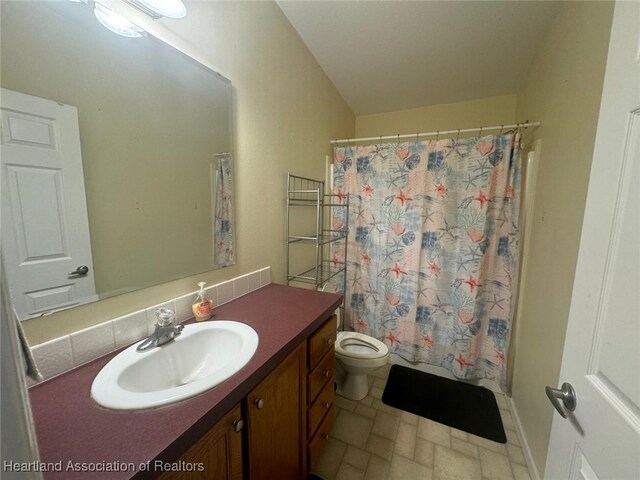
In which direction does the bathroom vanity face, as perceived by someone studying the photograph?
facing the viewer and to the right of the viewer

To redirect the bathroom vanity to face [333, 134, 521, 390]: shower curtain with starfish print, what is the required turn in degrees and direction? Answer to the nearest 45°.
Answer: approximately 45° to its left

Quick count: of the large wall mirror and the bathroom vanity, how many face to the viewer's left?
0

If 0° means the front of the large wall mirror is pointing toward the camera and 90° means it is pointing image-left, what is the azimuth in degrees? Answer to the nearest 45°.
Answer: approximately 315°

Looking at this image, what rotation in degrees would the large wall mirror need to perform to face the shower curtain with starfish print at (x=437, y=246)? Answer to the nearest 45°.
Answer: approximately 45° to its left

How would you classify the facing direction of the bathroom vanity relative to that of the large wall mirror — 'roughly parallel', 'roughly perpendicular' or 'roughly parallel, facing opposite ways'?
roughly parallel

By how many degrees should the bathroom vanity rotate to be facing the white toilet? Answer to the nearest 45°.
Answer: approximately 90° to its left
